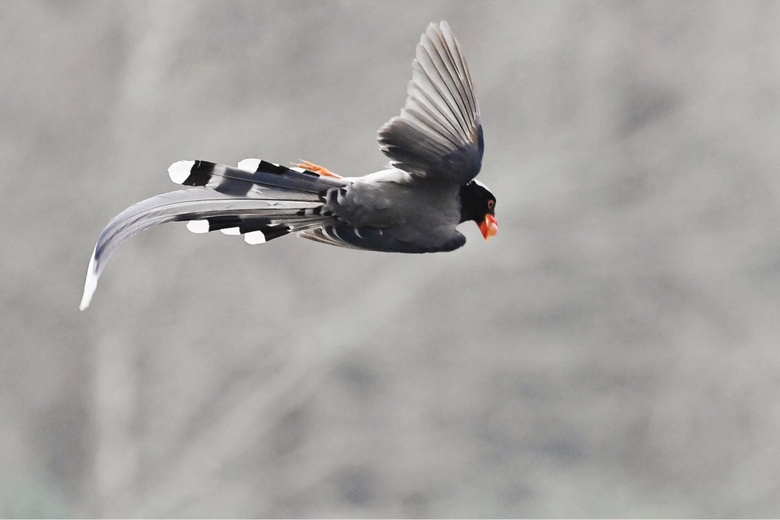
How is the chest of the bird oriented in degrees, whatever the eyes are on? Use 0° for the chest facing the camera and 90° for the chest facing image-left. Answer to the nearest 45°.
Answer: approximately 270°
